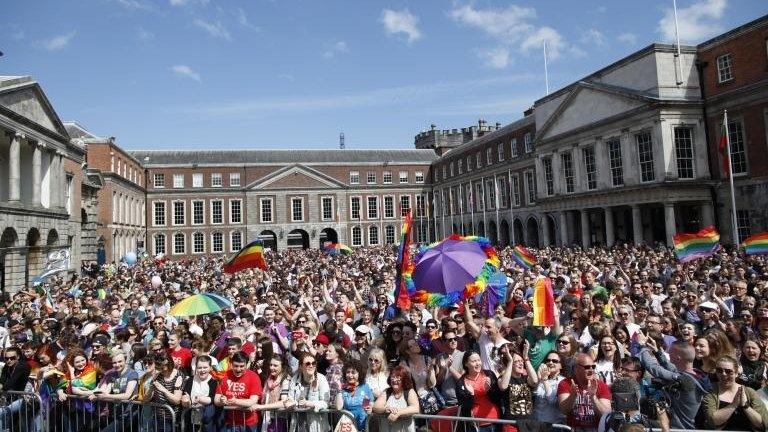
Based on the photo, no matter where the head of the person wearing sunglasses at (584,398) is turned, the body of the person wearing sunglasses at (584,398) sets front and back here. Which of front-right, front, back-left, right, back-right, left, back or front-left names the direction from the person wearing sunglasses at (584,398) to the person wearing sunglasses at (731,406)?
left

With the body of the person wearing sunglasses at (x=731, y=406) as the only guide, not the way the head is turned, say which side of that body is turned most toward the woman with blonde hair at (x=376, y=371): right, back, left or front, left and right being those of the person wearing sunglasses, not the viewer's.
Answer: right

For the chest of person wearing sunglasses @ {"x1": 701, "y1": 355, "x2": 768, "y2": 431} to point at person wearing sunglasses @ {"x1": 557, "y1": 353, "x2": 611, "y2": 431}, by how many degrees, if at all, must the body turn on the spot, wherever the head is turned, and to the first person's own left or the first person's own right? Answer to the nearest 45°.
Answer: approximately 90° to the first person's own right

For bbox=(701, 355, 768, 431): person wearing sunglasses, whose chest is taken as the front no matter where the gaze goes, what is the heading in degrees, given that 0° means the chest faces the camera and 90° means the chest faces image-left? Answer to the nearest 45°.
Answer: approximately 0°

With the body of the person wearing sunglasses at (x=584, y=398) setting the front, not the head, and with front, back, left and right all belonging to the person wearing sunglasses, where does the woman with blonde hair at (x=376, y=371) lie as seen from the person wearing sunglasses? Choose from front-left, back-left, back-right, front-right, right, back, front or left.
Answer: right

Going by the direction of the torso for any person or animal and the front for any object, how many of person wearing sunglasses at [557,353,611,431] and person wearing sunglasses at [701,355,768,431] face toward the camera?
2
